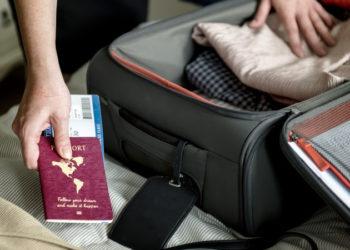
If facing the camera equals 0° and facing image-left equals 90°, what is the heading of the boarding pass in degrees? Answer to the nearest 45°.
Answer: approximately 0°
